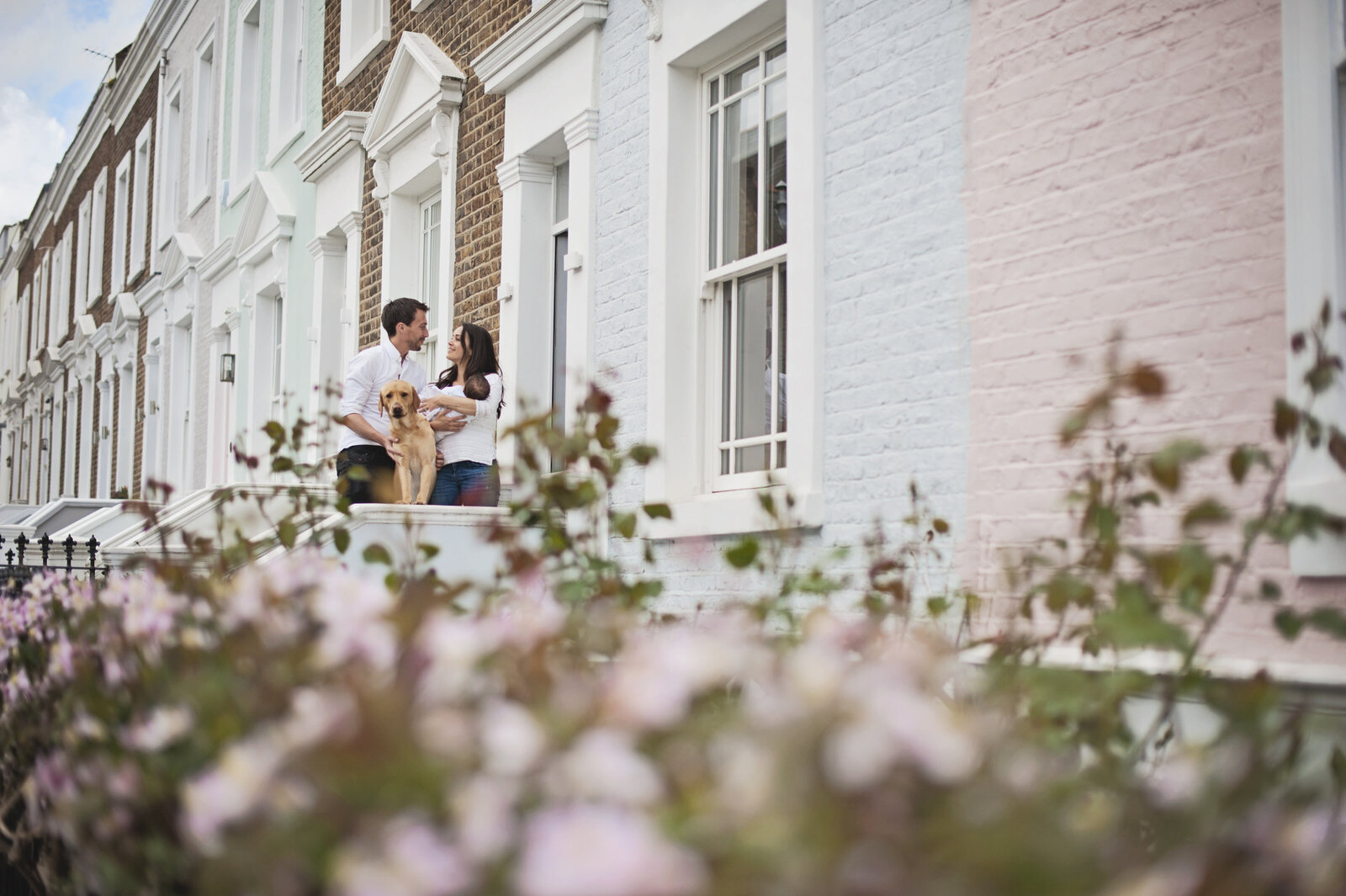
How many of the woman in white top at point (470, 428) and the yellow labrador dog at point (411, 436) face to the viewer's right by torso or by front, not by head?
0

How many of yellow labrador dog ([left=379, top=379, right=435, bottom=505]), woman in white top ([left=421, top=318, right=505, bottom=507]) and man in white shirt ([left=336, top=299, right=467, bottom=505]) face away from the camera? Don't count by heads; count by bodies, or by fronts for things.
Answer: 0

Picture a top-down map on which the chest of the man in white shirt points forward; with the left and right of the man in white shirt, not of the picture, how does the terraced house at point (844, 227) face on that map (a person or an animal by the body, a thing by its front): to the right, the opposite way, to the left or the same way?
to the right

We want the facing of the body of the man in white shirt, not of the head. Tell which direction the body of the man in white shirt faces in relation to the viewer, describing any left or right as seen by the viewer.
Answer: facing the viewer and to the right of the viewer

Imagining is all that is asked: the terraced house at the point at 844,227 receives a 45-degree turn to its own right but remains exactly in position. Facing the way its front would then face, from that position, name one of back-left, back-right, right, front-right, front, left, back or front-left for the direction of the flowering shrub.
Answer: left

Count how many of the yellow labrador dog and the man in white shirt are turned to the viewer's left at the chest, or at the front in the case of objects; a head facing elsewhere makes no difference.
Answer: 0

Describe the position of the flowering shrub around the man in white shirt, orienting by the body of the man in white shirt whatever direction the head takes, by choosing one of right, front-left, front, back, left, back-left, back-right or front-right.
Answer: front-right

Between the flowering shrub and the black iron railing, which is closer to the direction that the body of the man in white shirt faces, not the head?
the flowering shrub

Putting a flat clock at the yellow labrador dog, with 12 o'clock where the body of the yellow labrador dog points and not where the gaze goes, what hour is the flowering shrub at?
The flowering shrub is roughly at 12 o'clock from the yellow labrador dog.

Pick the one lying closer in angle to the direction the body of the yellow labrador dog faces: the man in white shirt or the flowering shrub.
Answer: the flowering shrub

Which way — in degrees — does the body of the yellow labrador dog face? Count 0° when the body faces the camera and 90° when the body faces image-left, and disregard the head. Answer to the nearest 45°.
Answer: approximately 0°

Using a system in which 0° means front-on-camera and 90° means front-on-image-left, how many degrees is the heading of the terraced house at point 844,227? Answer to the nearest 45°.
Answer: approximately 45°
